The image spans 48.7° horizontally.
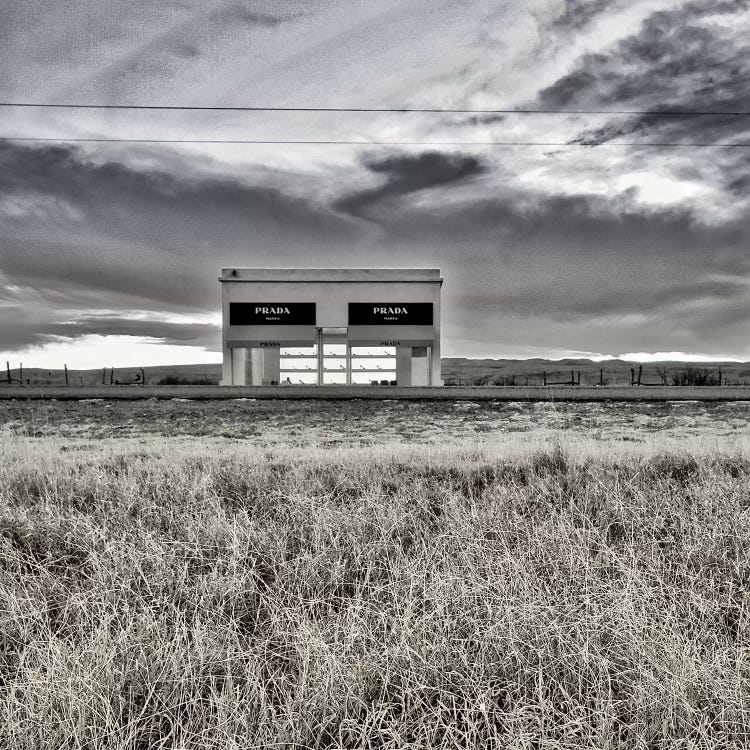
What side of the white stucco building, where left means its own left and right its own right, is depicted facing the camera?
front
